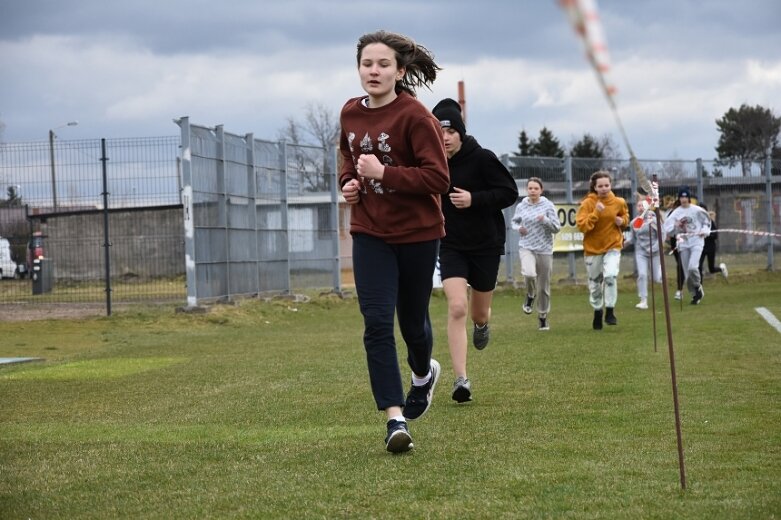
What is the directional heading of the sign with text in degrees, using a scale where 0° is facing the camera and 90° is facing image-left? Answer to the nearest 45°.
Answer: approximately 0°

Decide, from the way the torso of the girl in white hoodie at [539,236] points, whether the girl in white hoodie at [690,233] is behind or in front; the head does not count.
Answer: behind

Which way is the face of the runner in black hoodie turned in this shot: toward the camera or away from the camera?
toward the camera

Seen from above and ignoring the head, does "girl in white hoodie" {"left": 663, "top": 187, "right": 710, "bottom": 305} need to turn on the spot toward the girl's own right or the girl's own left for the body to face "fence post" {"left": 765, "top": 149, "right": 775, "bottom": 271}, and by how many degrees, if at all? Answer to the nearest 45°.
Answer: approximately 180°

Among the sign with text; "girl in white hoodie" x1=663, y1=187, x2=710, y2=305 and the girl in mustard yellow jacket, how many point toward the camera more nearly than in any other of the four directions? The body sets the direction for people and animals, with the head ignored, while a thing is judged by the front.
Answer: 3

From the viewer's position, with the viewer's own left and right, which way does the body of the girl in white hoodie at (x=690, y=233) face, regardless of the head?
facing the viewer

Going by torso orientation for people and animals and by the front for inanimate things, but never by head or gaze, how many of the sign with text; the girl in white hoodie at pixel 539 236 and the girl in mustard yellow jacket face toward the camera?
3

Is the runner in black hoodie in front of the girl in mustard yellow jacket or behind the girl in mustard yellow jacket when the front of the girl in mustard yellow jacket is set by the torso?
in front

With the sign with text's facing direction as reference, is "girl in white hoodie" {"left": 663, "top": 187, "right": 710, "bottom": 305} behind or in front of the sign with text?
in front

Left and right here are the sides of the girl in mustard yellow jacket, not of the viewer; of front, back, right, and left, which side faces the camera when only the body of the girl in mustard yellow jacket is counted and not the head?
front

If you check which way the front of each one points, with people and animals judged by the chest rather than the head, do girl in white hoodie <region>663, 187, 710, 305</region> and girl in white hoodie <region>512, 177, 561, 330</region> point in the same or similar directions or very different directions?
same or similar directions

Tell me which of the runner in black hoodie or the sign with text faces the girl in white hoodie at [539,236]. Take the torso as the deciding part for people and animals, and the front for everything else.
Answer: the sign with text

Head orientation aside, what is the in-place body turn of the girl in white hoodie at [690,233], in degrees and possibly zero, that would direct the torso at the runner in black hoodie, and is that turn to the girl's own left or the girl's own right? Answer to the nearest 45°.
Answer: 0° — they already face them

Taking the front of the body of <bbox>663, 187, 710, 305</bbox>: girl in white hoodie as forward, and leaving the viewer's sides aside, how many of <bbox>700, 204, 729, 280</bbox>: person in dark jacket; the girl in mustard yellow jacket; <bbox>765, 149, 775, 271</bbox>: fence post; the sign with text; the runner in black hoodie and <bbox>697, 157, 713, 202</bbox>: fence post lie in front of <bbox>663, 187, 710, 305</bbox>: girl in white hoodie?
2

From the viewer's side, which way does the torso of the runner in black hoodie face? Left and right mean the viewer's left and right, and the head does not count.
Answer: facing the viewer and to the left of the viewer
